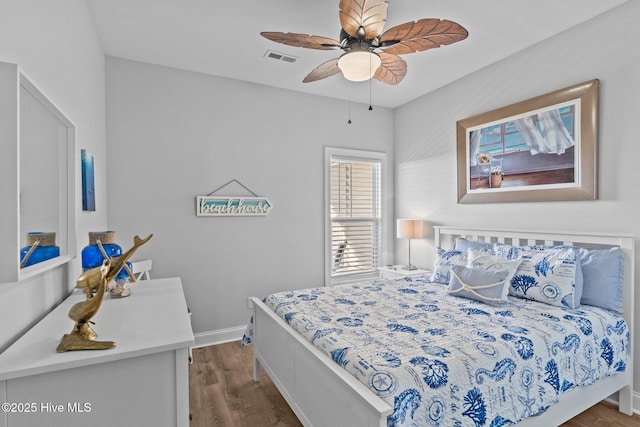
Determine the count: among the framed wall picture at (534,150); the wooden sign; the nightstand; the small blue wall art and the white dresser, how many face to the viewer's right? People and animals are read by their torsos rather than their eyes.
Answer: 2

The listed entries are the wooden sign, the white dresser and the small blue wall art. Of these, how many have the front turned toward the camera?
1

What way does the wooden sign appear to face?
toward the camera

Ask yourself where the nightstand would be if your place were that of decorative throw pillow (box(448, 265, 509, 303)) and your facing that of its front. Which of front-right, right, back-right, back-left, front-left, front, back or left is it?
right

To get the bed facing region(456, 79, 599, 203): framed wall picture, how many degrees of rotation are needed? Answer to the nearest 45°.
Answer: approximately 180°

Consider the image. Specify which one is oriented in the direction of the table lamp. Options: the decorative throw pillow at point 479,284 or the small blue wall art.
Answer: the small blue wall art

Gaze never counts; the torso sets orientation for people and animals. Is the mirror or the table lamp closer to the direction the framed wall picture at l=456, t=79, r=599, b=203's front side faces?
the mirror

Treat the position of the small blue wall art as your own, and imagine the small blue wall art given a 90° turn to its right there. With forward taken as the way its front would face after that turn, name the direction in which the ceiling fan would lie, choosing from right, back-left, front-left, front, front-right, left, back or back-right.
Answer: front-left

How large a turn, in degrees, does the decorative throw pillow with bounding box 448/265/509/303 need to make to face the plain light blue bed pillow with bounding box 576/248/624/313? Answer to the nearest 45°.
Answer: approximately 135° to its left

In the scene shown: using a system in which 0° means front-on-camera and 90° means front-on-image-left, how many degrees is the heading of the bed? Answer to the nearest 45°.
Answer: approximately 45°

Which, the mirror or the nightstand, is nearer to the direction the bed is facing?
the mirror

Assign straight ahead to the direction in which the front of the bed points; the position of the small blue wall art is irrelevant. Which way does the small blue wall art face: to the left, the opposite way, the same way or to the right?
the opposite way

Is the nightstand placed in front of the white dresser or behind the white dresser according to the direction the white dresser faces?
in front

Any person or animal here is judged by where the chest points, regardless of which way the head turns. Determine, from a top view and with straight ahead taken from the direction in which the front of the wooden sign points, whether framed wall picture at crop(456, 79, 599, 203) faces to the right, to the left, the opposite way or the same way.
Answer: to the right

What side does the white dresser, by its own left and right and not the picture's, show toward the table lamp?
front
